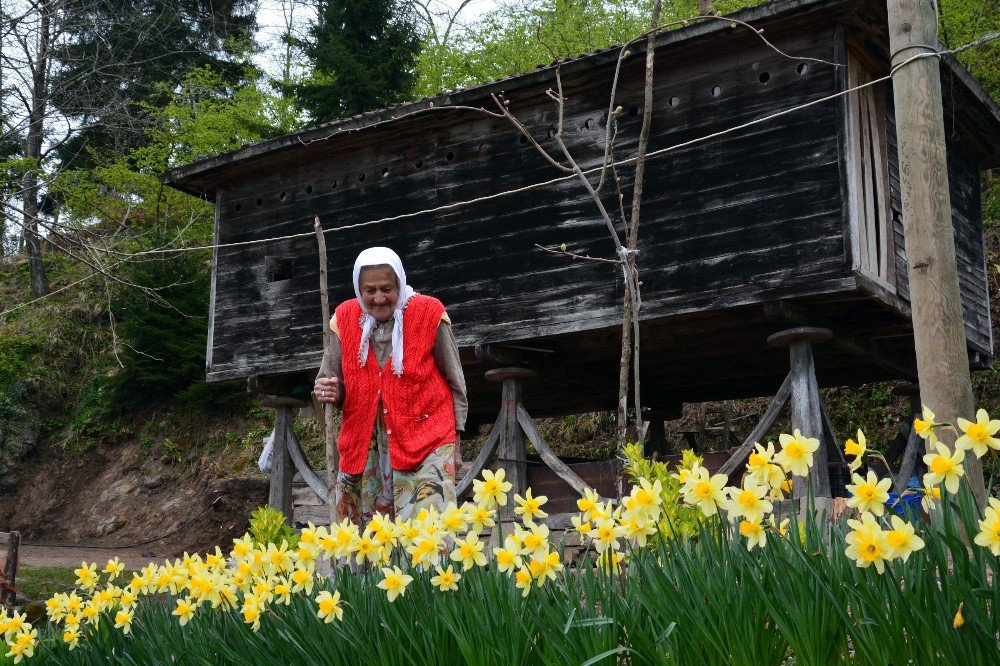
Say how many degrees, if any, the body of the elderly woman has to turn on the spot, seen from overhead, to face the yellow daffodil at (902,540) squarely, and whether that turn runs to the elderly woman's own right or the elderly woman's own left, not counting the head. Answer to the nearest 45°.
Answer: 0° — they already face it

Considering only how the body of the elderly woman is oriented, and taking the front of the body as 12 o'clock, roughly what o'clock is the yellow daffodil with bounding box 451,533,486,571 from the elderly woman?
The yellow daffodil is roughly at 12 o'clock from the elderly woman.

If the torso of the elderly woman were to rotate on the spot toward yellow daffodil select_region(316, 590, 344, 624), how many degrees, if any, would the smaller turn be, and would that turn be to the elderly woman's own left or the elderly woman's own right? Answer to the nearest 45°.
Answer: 0° — they already face it

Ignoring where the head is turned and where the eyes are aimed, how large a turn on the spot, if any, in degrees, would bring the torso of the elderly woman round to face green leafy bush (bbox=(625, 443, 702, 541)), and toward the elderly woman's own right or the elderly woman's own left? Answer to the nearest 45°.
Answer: approximately 90° to the elderly woman's own left

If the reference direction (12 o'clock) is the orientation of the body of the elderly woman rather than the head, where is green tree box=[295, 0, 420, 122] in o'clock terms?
The green tree is roughly at 6 o'clock from the elderly woman.

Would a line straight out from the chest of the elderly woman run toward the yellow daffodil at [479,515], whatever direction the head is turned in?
yes

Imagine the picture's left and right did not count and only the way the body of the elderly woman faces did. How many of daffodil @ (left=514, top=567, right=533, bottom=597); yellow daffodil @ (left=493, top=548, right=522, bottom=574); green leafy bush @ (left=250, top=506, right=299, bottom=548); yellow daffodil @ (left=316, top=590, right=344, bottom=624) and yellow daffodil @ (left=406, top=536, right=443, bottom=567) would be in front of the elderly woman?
4

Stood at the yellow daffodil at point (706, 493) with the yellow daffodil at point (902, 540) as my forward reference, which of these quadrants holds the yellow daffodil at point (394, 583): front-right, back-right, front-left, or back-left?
back-right

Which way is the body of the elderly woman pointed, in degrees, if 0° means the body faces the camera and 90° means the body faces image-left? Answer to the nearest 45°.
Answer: approximately 0°
